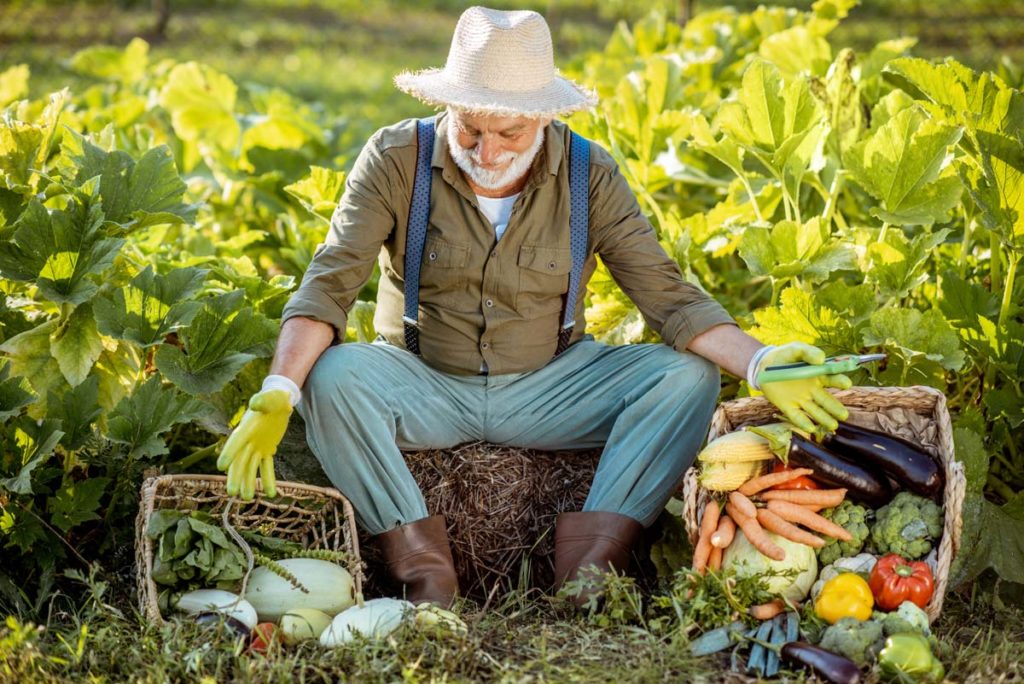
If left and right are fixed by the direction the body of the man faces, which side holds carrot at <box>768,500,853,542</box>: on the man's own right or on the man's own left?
on the man's own left

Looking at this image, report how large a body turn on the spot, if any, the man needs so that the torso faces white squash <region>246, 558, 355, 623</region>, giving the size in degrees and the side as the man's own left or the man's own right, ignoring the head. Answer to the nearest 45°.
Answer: approximately 45° to the man's own right

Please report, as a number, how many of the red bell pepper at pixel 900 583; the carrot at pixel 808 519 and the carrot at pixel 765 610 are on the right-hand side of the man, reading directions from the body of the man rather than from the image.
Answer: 0

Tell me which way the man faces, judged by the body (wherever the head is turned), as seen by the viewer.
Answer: toward the camera

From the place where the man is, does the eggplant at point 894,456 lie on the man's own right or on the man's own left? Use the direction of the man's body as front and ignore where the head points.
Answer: on the man's own left

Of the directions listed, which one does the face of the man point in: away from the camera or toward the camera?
toward the camera

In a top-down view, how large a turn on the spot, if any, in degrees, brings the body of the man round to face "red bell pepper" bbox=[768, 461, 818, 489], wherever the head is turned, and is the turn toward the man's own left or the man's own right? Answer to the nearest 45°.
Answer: approximately 45° to the man's own left

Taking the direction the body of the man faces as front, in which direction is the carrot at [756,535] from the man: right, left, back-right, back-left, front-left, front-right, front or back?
front-left

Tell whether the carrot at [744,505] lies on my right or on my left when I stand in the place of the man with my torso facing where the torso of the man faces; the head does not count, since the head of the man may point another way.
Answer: on my left

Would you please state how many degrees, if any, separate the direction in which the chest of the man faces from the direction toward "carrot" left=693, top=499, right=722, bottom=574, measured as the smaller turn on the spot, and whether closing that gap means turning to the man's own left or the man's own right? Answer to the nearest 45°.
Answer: approximately 45° to the man's own left

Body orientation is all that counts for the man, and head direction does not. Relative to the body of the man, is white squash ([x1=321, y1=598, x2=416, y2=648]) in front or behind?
in front

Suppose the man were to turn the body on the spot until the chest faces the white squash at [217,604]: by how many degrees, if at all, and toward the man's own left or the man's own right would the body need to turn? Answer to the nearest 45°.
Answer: approximately 45° to the man's own right
